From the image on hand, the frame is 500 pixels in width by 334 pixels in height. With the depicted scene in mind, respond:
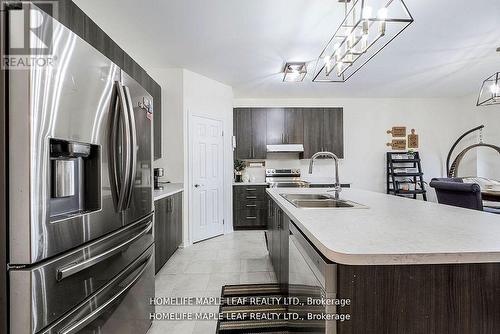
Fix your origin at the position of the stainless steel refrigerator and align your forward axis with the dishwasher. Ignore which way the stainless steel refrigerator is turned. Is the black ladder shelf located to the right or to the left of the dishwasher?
left

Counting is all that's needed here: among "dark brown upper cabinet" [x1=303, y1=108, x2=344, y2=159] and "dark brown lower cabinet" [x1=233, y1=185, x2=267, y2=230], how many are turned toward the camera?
2

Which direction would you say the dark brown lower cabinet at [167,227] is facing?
to the viewer's right

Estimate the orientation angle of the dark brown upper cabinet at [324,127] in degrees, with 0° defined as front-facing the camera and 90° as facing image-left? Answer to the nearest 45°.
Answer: approximately 0°

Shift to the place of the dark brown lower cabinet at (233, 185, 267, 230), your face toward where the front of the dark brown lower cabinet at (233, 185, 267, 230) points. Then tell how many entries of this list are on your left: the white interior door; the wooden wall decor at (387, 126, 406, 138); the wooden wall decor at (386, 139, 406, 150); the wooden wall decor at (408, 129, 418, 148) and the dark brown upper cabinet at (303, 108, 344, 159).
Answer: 4

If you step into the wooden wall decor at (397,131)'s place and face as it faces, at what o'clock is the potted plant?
The potted plant is roughly at 2 o'clock from the wooden wall decor.

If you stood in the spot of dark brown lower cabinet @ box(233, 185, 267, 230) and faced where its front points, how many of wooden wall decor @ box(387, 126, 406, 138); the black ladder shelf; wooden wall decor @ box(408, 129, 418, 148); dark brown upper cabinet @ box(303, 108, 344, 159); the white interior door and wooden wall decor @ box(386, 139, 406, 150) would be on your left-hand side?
5

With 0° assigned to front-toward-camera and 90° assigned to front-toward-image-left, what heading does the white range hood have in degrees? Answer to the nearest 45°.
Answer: approximately 0°

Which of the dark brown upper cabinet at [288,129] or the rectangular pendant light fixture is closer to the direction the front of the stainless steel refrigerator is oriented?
the rectangular pendant light fixture

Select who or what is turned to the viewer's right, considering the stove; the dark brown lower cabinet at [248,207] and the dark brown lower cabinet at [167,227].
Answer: the dark brown lower cabinet at [167,227]

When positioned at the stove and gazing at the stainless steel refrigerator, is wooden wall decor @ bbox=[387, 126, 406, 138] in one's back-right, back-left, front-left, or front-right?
back-left
